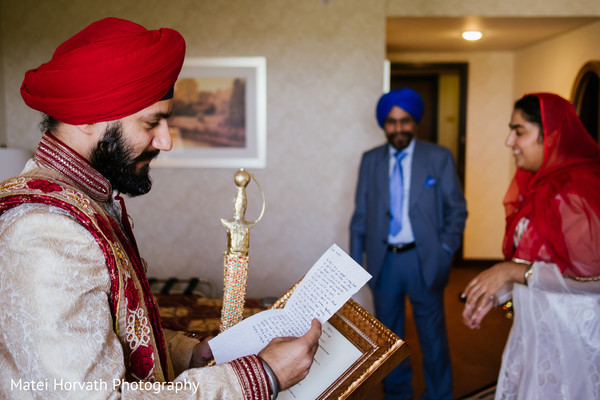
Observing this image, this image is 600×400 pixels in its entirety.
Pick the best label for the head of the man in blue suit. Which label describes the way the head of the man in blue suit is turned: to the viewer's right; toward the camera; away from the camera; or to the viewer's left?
toward the camera

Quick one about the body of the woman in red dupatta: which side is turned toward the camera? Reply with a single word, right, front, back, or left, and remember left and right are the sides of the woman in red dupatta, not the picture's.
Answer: left

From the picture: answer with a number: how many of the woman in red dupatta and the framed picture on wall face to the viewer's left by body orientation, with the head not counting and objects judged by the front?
1

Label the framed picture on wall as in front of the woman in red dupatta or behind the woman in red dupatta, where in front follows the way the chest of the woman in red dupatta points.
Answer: in front

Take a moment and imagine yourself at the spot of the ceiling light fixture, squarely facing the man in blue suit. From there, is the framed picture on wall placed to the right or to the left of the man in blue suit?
right

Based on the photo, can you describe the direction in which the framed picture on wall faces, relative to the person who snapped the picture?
facing the viewer

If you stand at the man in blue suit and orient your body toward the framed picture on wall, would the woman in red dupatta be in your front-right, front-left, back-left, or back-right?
back-left

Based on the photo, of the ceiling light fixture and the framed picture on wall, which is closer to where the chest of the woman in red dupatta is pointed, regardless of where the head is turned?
the framed picture on wall

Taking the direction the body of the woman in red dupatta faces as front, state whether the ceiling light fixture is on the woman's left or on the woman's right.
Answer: on the woman's right

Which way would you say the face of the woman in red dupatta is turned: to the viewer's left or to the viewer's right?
to the viewer's left
